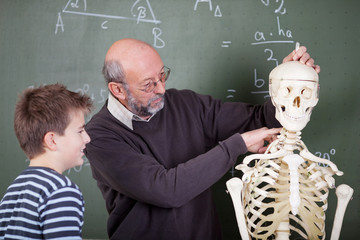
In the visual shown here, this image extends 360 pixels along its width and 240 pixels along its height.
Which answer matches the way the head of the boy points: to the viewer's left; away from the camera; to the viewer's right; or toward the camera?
to the viewer's right

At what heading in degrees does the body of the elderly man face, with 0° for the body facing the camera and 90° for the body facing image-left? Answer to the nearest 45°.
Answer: approximately 315°

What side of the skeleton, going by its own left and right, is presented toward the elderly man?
right

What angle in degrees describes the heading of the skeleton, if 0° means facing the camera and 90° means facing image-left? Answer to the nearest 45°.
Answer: approximately 0°

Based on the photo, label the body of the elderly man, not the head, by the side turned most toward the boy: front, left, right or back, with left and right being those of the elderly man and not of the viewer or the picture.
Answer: right

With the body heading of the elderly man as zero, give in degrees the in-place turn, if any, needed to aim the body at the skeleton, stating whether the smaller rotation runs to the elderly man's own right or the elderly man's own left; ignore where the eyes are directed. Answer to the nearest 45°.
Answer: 0° — they already face it

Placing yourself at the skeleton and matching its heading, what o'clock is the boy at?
The boy is roughly at 2 o'clock from the skeleton.
